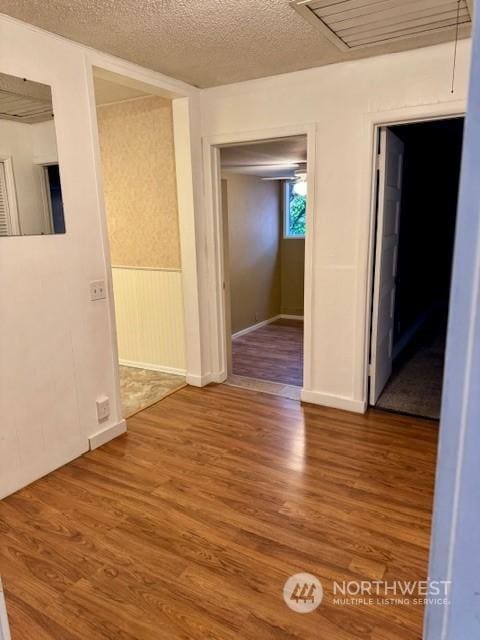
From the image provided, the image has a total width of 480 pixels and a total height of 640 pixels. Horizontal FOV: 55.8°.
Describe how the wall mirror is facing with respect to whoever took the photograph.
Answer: facing the viewer and to the right of the viewer

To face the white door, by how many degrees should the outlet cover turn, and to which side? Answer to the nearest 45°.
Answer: approximately 45° to its left

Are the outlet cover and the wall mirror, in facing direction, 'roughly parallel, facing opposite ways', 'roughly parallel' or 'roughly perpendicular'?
roughly parallel

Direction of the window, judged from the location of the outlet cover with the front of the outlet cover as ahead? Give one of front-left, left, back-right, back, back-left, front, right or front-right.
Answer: left

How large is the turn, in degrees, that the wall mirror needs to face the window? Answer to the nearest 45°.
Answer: approximately 90° to its left

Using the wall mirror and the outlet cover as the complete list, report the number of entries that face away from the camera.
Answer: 0

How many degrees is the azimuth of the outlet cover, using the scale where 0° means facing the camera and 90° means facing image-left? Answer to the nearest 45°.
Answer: approximately 315°

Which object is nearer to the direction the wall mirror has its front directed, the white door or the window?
the white door

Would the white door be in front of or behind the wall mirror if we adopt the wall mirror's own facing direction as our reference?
in front
